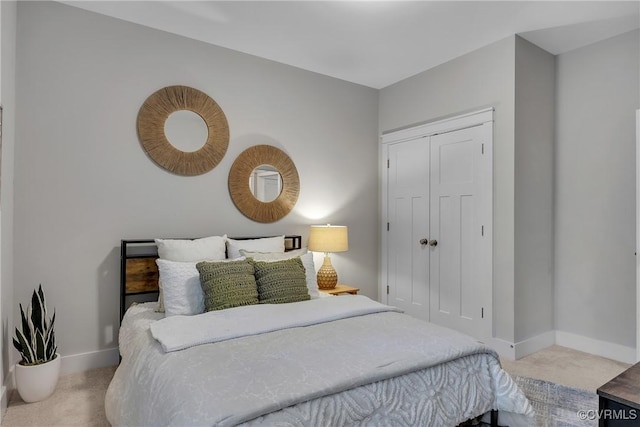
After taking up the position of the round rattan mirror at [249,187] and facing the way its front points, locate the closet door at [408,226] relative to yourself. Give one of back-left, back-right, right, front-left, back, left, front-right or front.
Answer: front-left

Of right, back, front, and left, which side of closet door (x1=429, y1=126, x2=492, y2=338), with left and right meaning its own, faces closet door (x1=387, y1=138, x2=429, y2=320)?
right

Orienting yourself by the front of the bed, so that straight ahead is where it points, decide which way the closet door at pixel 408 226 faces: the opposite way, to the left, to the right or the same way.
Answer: to the right

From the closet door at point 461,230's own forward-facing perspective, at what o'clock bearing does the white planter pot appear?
The white planter pot is roughly at 12 o'clock from the closet door.

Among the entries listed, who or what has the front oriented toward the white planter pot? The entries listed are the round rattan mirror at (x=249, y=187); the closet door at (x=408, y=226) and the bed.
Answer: the closet door

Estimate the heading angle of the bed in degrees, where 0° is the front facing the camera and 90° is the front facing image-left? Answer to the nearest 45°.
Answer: approximately 315°

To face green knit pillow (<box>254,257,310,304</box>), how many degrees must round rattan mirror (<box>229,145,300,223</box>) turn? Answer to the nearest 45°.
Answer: approximately 45° to its right

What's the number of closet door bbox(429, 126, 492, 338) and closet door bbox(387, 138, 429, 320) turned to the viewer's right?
0

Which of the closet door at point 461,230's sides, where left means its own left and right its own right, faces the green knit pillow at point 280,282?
front

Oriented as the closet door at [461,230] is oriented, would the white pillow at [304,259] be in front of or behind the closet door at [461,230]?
in front

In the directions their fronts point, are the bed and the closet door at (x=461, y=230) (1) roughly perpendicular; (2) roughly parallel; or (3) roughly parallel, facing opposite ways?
roughly perpendicular

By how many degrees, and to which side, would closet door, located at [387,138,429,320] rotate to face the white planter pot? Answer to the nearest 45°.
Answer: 0° — it already faces it

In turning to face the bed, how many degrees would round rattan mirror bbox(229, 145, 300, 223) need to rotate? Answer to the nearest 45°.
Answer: approximately 45° to its right

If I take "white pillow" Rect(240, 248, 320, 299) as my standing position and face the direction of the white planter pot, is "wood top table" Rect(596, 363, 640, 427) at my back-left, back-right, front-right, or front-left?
back-left

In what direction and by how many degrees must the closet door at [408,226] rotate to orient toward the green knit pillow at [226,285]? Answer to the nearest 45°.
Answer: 0° — it already faces it

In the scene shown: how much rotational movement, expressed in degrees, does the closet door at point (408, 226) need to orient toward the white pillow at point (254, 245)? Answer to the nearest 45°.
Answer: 0° — it already faces it

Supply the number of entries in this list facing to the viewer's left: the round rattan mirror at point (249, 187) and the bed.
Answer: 0
